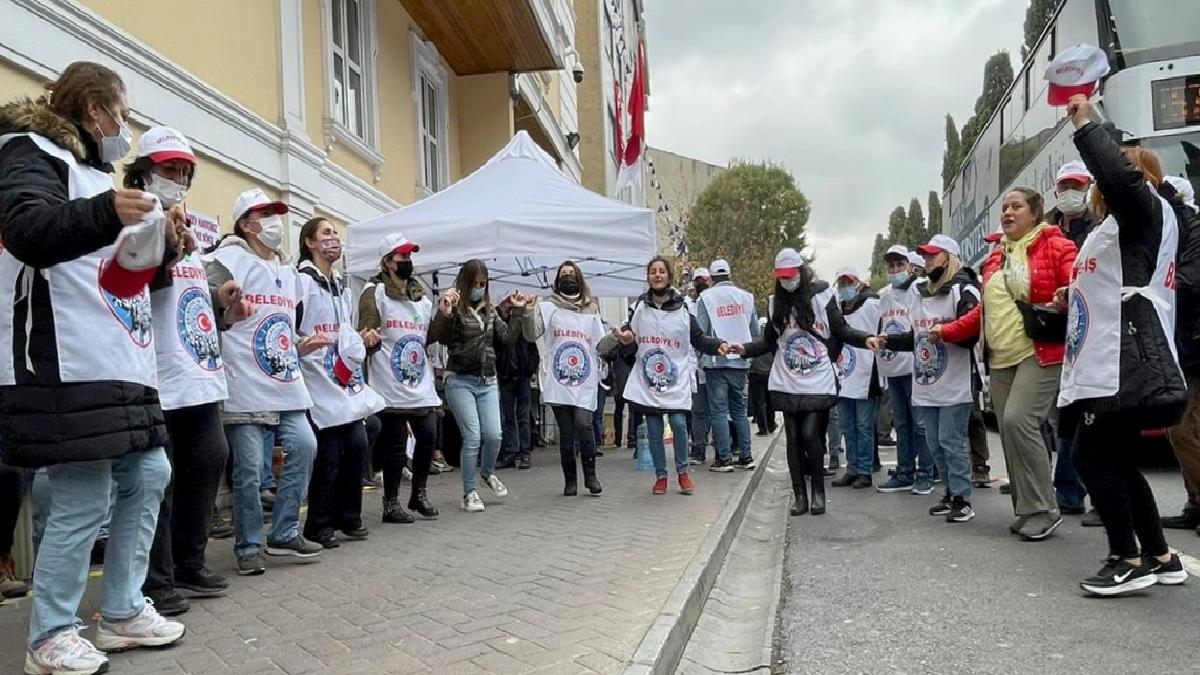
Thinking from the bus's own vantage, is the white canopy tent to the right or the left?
on its right

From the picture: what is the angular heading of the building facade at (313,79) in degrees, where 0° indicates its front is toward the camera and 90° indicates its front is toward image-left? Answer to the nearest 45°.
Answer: approximately 315°

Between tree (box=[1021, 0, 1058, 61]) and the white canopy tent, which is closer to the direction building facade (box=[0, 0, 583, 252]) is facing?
the white canopy tent

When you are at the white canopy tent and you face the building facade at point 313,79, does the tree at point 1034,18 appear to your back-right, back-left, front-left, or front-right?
back-right

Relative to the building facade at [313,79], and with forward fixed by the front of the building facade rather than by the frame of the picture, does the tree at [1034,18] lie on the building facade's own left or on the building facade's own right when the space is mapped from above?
on the building facade's own left

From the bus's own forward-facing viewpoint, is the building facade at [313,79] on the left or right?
on its right

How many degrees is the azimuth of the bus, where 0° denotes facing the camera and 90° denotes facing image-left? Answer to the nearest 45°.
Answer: approximately 315°
